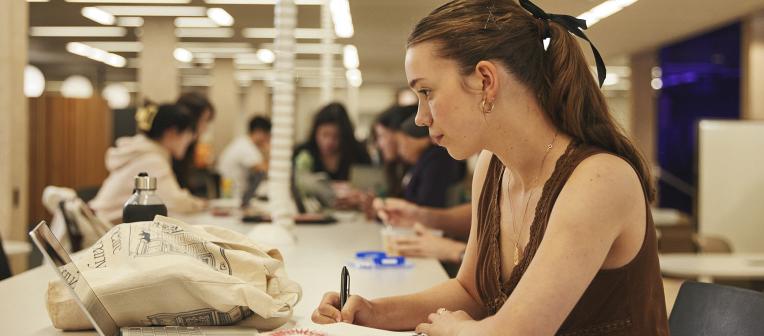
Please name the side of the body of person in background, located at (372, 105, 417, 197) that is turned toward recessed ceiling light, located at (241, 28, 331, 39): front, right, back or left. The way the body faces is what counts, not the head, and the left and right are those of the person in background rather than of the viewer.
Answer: right

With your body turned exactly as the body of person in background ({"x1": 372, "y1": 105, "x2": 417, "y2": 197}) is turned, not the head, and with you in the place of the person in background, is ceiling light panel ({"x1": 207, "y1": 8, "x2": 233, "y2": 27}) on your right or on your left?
on your right

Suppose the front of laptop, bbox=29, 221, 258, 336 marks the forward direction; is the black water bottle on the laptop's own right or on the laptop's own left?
on the laptop's own left

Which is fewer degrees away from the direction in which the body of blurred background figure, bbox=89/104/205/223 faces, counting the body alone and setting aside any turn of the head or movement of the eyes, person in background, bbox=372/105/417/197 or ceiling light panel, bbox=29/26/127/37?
the person in background

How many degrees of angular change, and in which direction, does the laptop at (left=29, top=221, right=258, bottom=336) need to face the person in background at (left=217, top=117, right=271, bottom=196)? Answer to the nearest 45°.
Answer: approximately 90° to its left

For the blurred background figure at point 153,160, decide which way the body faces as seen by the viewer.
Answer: to the viewer's right

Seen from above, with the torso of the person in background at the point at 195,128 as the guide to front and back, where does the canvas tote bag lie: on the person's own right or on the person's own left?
on the person's own right

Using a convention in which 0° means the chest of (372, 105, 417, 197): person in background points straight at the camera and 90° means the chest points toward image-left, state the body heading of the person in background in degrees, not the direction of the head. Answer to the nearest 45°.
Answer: approximately 90°

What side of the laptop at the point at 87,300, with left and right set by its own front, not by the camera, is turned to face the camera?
right
